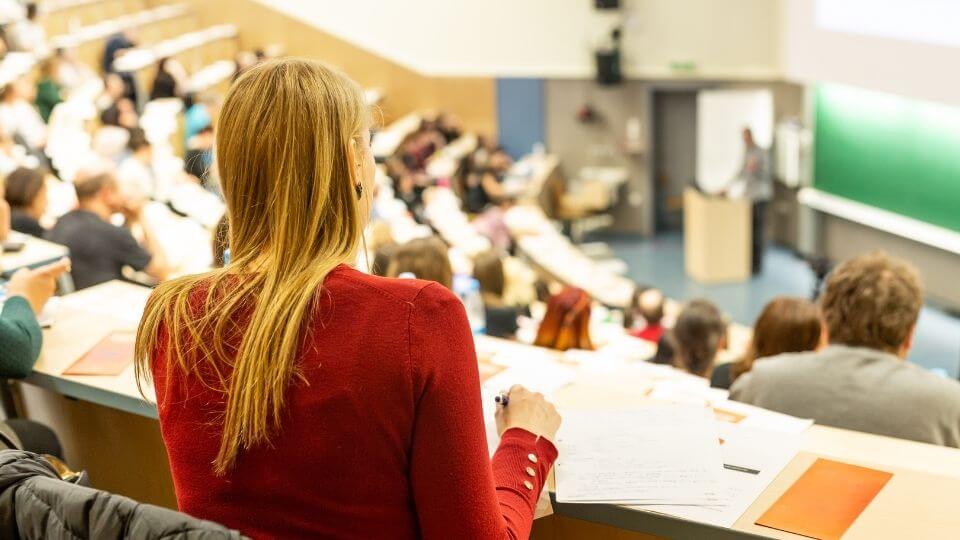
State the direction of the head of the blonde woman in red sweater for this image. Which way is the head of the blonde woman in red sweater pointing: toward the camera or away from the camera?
away from the camera

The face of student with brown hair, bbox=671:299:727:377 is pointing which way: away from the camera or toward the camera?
away from the camera

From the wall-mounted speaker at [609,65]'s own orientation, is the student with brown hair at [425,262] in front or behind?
in front

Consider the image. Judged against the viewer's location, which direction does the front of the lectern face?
facing the viewer and to the left of the viewer

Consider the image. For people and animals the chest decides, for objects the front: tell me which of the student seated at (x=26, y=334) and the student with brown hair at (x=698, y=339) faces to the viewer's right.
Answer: the student seated

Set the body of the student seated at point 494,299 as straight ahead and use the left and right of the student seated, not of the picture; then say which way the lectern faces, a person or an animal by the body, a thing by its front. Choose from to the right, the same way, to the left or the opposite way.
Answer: the opposite way

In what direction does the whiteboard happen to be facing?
toward the camera

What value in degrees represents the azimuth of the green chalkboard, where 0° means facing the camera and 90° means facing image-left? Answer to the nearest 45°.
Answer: approximately 45°

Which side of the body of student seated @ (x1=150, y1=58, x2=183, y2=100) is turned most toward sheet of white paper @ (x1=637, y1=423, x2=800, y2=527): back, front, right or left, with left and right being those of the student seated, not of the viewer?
right

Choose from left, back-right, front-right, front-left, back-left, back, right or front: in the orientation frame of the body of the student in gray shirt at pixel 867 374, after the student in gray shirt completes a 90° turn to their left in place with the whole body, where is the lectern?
right

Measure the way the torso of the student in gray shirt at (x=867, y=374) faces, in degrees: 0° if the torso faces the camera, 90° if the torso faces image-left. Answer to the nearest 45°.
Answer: approximately 180°

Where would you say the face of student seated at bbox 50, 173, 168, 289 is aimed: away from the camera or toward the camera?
away from the camera

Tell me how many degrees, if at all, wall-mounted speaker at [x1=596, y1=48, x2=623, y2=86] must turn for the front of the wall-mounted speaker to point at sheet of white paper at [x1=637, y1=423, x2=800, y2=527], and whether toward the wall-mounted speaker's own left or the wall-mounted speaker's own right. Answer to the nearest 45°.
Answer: approximately 45° to the wall-mounted speaker's own left

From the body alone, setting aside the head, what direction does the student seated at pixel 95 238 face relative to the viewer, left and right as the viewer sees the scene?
facing away from the viewer and to the right of the viewer

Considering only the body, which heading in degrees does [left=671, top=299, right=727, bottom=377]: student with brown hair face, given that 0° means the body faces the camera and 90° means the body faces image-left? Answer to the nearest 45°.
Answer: approximately 180°

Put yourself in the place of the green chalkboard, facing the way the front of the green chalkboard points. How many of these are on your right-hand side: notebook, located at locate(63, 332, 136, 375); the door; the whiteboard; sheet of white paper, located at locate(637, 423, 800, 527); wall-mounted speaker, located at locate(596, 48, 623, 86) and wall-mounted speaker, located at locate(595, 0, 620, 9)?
4

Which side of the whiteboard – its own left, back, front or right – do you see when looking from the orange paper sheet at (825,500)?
front
